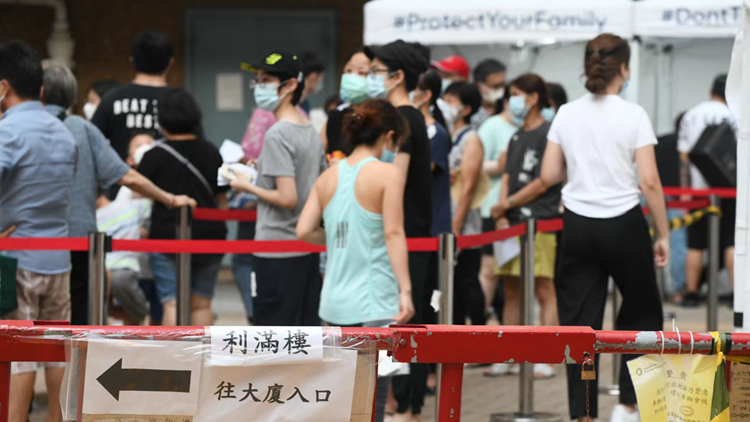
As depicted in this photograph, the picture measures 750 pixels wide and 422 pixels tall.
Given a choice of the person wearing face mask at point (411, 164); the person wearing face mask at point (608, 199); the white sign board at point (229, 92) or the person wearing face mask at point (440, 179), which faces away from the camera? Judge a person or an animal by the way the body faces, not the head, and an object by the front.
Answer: the person wearing face mask at point (608, 199)

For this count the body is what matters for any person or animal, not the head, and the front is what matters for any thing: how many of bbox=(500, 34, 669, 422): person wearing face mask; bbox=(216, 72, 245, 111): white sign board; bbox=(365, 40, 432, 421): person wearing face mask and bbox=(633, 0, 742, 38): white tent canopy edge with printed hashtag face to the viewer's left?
1

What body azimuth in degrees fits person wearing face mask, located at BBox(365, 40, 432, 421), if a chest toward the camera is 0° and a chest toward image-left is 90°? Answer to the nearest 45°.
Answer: approximately 90°

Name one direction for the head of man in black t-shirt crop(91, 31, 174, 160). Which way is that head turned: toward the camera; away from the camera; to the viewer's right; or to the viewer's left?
away from the camera

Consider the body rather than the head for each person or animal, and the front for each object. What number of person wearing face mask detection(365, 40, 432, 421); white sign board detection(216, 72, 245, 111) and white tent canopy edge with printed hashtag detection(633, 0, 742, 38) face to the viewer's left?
1

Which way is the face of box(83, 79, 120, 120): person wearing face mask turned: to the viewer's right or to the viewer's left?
to the viewer's left

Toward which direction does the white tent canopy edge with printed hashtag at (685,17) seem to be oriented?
toward the camera

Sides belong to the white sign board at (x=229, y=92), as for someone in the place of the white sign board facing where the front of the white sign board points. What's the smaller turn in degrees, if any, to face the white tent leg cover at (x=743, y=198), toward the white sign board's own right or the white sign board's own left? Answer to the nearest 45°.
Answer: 0° — it already faces it

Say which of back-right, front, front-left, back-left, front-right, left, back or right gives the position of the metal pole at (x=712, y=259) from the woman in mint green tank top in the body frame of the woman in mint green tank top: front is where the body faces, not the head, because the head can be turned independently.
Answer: front

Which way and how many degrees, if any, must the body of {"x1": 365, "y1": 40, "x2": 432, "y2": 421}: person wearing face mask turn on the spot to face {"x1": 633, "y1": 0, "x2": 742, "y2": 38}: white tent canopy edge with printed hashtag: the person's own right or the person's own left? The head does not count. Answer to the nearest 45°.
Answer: approximately 135° to the person's own right

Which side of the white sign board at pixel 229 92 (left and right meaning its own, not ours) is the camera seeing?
front

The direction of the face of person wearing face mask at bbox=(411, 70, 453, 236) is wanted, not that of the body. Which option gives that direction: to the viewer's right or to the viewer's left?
to the viewer's left

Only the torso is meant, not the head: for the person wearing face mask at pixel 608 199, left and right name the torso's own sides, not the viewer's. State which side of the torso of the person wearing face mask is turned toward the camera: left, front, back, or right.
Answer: back

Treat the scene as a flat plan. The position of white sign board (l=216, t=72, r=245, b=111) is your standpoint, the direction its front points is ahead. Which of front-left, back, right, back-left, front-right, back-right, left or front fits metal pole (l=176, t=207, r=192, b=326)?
front

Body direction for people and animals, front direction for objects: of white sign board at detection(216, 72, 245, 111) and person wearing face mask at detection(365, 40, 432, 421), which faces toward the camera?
the white sign board
